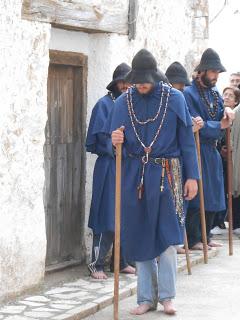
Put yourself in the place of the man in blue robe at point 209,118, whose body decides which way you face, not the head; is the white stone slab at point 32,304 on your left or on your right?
on your right

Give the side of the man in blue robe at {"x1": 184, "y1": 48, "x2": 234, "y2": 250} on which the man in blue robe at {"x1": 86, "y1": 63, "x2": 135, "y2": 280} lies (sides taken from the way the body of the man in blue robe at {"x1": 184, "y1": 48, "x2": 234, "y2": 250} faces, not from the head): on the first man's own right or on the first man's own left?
on the first man's own right

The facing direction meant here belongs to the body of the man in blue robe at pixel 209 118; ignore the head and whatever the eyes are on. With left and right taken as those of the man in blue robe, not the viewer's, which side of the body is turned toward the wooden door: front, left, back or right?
right

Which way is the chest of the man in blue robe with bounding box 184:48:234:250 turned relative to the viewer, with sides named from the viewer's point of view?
facing the viewer and to the right of the viewer

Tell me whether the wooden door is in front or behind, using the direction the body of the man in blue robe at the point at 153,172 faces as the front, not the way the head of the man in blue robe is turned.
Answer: behind
